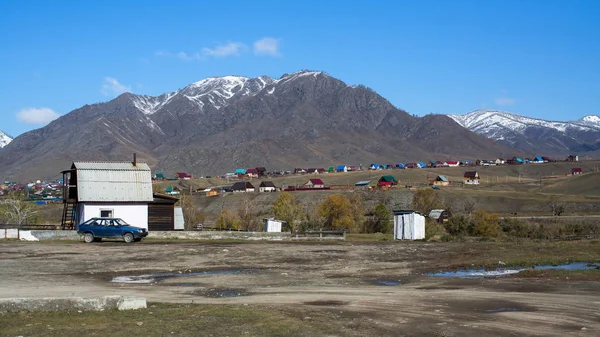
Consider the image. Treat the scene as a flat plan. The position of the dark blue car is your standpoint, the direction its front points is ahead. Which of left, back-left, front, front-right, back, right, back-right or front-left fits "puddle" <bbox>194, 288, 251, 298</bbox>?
right

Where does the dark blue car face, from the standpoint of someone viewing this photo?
facing to the right of the viewer
